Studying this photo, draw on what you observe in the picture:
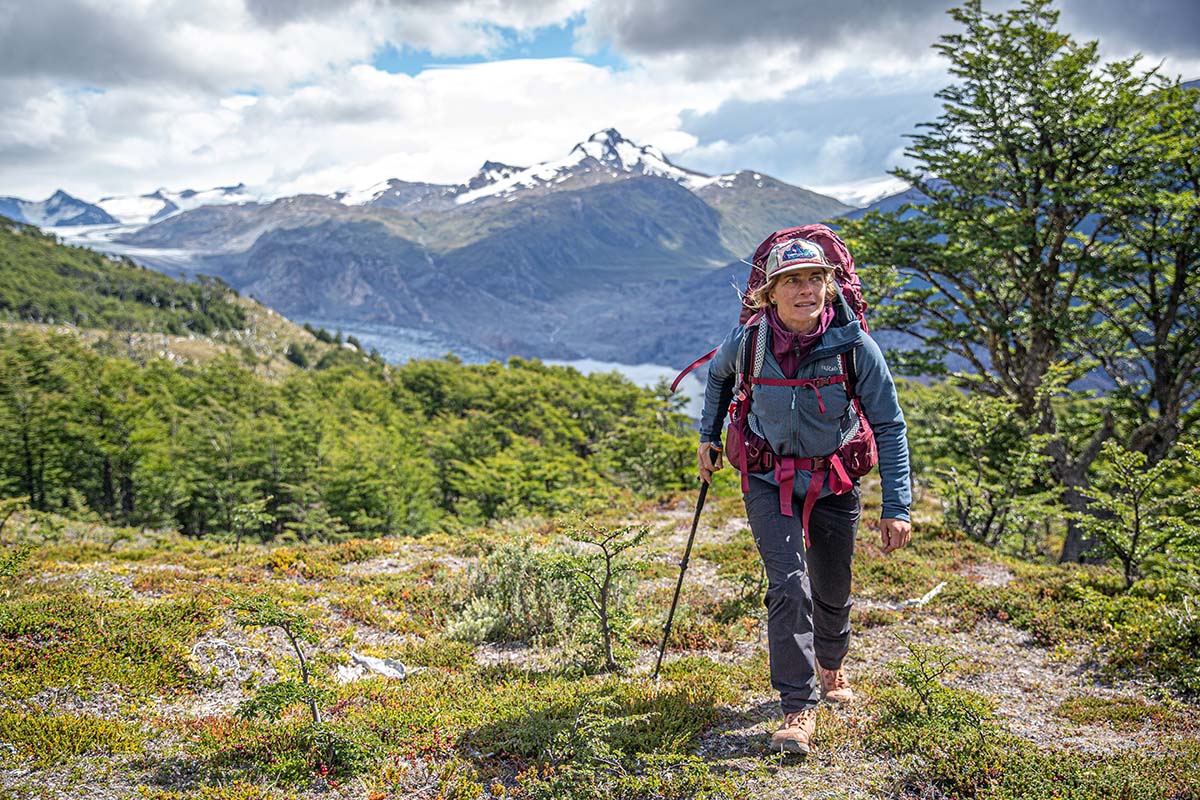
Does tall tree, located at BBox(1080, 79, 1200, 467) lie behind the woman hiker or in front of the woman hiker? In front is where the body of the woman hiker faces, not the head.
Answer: behind

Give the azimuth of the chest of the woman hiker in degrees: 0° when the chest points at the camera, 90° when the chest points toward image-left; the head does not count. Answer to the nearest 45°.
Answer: approximately 0°
